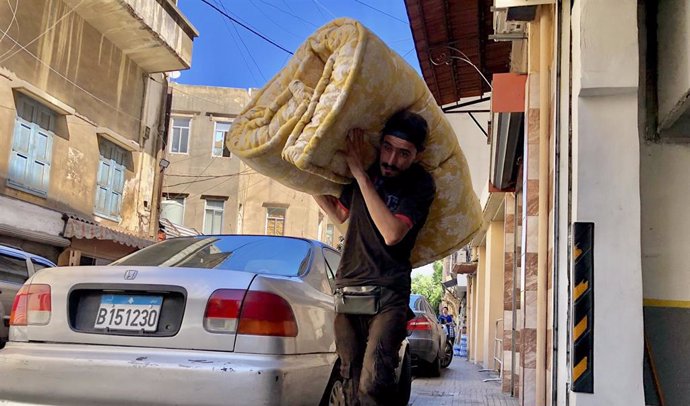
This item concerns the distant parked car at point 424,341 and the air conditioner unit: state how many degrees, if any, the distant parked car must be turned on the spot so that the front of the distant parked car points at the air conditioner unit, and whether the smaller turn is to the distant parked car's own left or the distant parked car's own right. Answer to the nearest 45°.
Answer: approximately 180°

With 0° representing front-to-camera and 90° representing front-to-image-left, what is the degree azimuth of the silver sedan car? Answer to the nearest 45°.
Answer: approximately 225°

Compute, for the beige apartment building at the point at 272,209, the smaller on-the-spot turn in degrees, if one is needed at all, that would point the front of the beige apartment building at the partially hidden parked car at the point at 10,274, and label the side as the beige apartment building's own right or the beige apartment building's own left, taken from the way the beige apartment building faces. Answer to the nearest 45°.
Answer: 0° — it already faces it

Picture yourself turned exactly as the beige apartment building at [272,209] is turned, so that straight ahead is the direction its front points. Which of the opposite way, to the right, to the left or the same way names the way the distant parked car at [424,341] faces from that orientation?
the opposite way

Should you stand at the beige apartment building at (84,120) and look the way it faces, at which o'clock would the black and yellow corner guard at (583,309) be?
The black and yellow corner guard is roughly at 1 o'clock from the beige apartment building.

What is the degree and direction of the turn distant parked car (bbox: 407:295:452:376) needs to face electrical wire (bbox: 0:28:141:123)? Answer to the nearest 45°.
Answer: approximately 90° to its left

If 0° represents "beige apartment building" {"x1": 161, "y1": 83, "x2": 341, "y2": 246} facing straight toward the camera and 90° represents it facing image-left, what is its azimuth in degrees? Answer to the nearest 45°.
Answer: approximately 0°

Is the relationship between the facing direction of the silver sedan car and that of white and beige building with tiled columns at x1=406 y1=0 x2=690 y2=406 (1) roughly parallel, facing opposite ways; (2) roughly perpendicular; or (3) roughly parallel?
roughly perpendicular

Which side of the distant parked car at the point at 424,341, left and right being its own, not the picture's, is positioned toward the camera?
back

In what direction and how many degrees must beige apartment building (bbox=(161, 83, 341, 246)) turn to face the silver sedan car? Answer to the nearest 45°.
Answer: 0° — it already faces it

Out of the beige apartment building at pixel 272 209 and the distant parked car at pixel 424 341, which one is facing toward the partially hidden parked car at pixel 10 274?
the beige apartment building

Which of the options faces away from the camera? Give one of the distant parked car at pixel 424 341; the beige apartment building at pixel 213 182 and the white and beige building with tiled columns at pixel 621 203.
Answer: the distant parked car

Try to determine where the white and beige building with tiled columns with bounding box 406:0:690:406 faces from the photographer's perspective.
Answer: facing to the left of the viewer

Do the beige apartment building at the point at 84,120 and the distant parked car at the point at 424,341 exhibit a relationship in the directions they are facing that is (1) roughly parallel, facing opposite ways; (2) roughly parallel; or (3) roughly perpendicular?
roughly perpendicular
